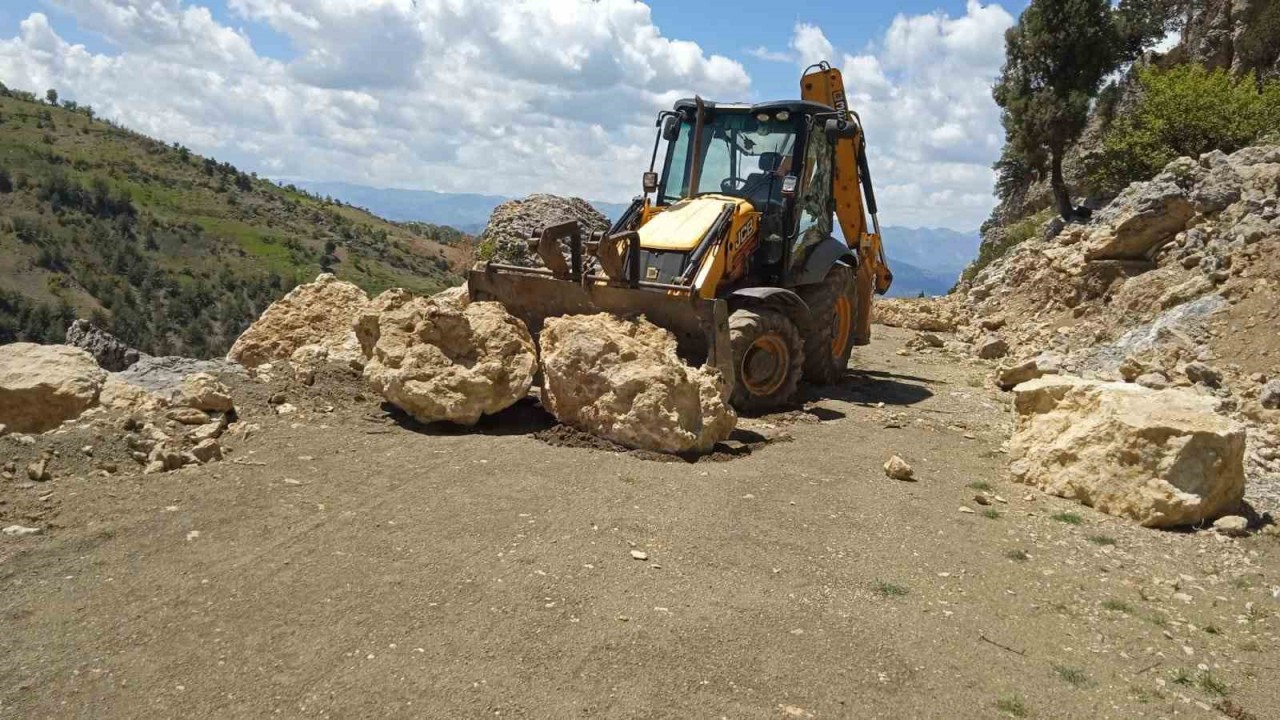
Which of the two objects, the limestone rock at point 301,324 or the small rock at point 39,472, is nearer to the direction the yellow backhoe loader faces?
the small rock

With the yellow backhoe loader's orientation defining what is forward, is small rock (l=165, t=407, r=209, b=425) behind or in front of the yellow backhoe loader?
in front

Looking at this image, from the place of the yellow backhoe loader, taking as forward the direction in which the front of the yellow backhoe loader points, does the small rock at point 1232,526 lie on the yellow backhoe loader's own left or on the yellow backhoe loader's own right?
on the yellow backhoe loader's own left

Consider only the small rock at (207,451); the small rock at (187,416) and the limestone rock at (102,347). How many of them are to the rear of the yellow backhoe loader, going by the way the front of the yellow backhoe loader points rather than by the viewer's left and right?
0

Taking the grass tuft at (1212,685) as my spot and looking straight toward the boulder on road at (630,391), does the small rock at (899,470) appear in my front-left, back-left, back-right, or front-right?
front-right

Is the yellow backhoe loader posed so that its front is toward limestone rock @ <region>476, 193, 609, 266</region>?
no

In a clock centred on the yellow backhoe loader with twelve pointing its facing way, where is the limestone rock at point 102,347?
The limestone rock is roughly at 1 o'clock from the yellow backhoe loader.

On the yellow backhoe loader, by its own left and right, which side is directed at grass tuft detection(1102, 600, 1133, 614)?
left

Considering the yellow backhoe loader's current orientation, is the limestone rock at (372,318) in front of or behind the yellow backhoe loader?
in front

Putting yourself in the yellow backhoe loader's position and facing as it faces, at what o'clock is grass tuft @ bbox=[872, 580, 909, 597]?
The grass tuft is roughly at 10 o'clock from the yellow backhoe loader.

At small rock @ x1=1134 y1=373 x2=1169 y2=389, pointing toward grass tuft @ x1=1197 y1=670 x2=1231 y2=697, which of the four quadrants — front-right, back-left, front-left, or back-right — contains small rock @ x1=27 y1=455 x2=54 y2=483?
front-right

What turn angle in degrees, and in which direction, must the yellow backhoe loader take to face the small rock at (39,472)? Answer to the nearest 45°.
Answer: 0° — it already faces it

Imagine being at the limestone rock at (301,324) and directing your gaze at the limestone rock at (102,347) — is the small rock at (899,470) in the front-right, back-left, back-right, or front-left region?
back-left

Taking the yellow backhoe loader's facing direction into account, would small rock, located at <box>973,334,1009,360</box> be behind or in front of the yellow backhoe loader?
behind

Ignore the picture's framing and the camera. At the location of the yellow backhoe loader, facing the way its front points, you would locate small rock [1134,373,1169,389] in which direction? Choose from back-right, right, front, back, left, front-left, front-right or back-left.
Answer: back-left

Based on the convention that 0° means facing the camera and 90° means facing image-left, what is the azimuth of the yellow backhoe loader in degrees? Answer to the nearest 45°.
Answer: approximately 45°

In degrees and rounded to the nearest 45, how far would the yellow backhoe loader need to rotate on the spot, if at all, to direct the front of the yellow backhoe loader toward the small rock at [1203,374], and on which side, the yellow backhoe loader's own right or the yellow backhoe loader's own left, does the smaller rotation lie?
approximately 135° to the yellow backhoe loader's own left

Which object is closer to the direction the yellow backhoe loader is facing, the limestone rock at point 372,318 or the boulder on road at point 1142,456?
the limestone rock

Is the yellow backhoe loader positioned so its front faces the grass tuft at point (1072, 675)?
no

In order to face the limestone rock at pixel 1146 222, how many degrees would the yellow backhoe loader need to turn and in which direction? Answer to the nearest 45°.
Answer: approximately 180°

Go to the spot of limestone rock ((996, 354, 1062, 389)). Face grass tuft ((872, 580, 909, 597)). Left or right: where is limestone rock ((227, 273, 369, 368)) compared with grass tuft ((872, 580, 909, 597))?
right

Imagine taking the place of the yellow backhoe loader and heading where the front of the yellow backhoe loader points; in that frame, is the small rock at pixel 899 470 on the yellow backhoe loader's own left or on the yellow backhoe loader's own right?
on the yellow backhoe loader's own left
